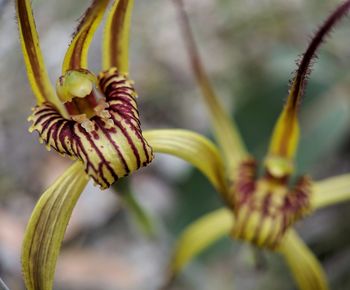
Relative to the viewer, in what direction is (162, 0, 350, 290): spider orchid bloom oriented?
toward the camera
